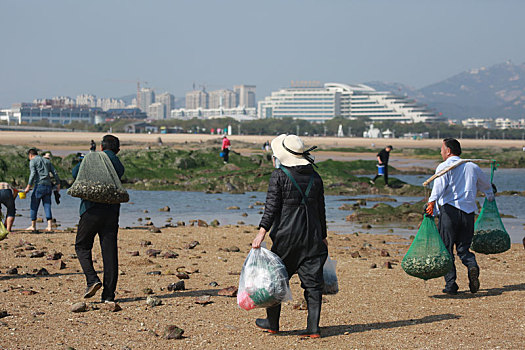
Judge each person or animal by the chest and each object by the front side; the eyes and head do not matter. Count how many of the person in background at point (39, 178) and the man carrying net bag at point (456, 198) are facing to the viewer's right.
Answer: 0

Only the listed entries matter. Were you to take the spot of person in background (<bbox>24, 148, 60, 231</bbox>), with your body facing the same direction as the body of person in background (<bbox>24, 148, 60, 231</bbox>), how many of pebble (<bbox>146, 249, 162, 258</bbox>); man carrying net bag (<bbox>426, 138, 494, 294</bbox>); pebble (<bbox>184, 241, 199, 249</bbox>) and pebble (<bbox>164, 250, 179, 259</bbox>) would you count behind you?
4

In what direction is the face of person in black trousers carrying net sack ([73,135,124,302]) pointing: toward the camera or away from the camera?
away from the camera

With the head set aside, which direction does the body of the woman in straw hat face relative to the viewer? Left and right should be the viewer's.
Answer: facing away from the viewer and to the left of the viewer

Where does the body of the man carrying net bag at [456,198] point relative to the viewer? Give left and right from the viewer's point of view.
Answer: facing away from the viewer and to the left of the viewer

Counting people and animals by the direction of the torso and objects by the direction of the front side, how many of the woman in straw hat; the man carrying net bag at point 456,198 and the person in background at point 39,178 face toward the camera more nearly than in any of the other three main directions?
0

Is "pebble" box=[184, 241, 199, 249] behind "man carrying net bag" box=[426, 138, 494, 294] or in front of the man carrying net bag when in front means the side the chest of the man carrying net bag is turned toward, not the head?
in front

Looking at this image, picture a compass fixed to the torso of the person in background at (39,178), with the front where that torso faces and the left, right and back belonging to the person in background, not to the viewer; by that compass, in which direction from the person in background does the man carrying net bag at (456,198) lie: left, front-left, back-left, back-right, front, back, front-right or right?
back

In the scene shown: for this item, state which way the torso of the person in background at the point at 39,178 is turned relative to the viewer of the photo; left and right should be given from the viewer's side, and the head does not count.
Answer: facing away from the viewer and to the left of the viewer

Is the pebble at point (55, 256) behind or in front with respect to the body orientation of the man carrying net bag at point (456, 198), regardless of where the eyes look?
in front
